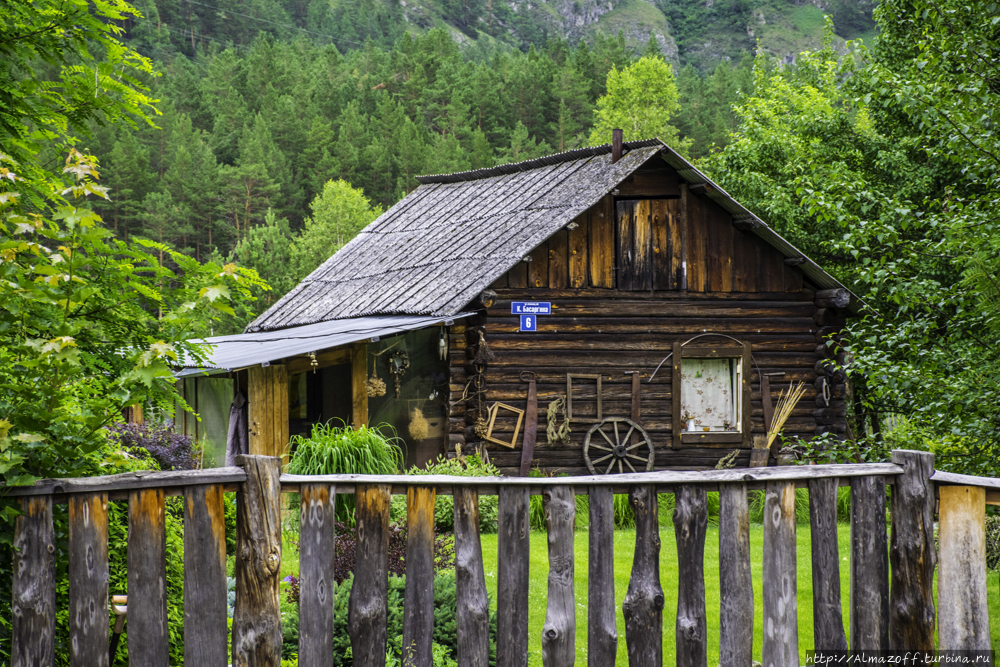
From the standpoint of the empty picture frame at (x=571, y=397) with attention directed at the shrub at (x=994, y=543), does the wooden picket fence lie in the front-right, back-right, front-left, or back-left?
front-right

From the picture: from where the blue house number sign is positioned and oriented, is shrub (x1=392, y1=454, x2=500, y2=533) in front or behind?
in front

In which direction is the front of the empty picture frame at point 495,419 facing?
toward the camera

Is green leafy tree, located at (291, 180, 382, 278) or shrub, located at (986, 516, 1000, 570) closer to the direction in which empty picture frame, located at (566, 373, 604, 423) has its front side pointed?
the shrub

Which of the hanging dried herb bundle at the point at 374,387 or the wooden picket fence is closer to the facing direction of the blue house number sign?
the wooden picket fence

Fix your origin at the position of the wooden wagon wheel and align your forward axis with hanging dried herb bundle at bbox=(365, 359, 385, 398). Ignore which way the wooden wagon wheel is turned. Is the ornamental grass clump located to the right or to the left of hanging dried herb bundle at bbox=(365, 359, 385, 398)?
left

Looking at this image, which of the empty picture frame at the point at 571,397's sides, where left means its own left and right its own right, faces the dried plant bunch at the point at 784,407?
left

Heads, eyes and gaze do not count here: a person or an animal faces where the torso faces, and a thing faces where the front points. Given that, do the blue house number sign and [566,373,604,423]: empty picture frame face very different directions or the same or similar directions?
same or similar directions

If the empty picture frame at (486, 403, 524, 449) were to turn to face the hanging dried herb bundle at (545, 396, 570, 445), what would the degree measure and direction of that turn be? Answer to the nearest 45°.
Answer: approximately 90° to its left

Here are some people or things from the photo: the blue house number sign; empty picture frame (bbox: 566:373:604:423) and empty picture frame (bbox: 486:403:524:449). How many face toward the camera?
3

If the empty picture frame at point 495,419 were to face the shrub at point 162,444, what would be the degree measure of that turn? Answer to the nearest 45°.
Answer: approximately 45° to its right

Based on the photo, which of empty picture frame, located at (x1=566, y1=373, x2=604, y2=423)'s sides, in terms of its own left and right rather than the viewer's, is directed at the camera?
front
